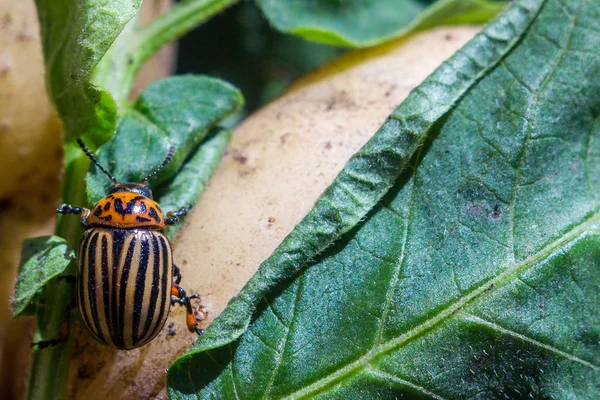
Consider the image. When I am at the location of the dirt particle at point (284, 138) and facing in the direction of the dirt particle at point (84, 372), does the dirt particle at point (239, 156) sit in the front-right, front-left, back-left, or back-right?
front-right

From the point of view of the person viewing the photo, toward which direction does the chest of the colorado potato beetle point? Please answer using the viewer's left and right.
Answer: facing away from the viewer
